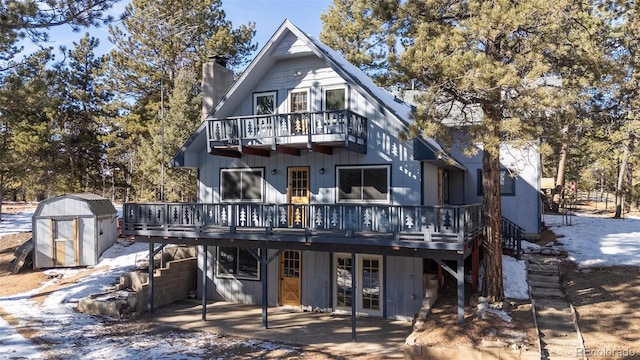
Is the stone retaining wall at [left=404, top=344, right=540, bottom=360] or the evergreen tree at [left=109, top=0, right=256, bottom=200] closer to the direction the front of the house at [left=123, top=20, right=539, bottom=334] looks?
the stone retaining wall

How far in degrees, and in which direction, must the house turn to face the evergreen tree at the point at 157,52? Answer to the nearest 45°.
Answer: approximately 135° to its right

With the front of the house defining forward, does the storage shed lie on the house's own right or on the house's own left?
on the house's own right

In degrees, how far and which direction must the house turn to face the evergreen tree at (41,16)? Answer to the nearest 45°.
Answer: approximately 45° to its right

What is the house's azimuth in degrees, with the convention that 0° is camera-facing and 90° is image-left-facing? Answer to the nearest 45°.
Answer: approximately 0°

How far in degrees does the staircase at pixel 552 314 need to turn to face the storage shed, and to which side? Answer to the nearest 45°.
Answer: approximately 90° to its right

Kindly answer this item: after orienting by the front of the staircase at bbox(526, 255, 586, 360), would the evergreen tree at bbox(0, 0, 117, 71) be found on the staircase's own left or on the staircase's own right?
on the staircase's own right

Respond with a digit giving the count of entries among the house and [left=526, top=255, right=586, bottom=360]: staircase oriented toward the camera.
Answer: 2
